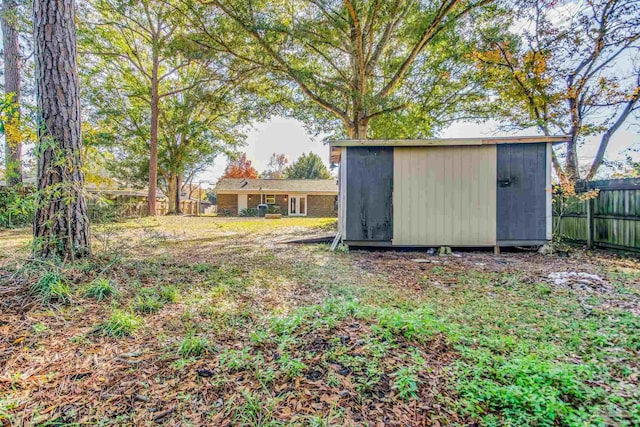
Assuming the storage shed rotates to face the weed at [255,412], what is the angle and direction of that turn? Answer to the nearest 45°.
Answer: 0° — it already faces it

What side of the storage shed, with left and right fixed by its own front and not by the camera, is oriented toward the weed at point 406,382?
front

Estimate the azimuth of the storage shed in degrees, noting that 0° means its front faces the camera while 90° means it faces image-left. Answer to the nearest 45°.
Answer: approximately 0°

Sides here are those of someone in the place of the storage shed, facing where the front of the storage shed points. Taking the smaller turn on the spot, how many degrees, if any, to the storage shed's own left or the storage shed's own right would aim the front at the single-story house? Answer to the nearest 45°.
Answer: approximately 135° to the storage shed's own right

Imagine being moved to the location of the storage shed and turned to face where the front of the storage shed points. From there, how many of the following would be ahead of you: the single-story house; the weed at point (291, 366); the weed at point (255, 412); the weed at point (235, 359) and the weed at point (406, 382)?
4

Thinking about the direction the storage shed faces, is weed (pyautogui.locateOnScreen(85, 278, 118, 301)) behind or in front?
in front

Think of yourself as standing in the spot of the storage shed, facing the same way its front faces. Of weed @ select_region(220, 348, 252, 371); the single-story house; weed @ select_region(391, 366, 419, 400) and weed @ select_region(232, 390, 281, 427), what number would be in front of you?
3

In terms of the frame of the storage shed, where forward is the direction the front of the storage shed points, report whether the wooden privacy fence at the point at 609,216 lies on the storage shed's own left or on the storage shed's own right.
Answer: on the storage shed's own left

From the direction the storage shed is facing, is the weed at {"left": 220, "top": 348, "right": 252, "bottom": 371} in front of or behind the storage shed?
in front

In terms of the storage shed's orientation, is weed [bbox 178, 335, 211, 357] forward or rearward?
forward

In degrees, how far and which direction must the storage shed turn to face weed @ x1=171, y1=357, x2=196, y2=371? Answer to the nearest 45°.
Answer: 0° — it already faces it

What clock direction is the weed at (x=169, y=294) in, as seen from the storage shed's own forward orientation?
The weed is roughly at 1 o'clock from the storage shed.
